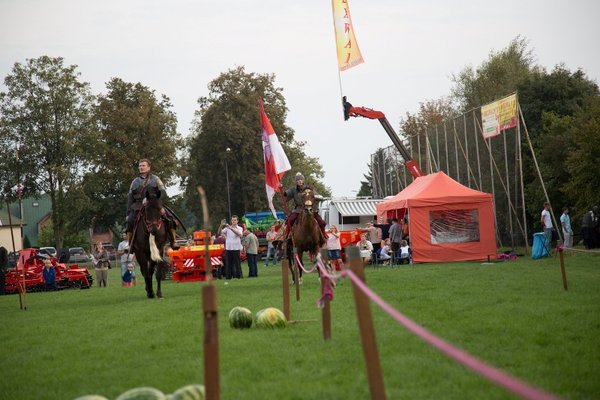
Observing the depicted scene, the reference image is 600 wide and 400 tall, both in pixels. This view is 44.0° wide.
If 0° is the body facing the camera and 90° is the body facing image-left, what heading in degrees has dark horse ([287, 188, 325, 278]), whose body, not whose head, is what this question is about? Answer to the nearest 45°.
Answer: approximately 0°

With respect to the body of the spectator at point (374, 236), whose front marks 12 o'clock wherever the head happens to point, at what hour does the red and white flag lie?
The red and white flag is roughly at 11 o'clock from the spectator.

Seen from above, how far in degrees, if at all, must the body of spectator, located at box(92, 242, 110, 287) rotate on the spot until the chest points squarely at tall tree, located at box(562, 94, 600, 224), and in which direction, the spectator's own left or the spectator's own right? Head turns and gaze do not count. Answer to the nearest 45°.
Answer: approximately 90° to the spectator's own left

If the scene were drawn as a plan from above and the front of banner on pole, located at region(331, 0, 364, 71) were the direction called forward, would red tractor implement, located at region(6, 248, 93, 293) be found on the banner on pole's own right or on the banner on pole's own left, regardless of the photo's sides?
on the banner on pole's own right

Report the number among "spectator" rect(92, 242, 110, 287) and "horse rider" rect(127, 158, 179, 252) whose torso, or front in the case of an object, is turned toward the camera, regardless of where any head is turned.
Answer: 2

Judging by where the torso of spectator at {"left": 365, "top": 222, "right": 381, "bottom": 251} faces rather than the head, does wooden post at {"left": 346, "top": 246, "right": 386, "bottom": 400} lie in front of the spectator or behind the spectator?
in front

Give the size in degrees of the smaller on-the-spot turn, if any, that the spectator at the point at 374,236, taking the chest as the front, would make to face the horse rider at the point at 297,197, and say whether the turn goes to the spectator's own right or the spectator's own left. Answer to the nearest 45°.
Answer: approximately 45° to the spectator's own left
